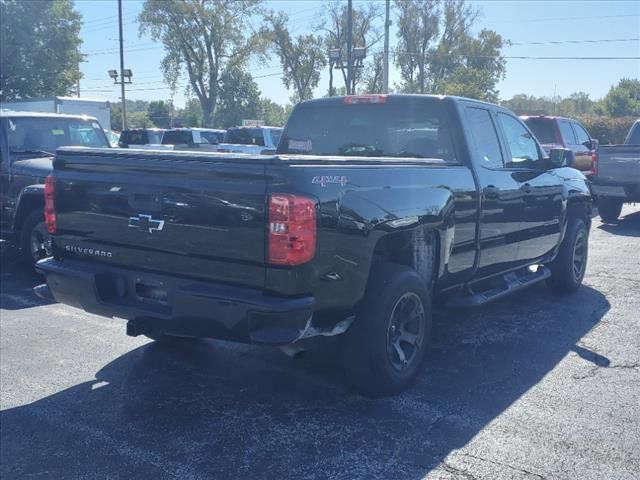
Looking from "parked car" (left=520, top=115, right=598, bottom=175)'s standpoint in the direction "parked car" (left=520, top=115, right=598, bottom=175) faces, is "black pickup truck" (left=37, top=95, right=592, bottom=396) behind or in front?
behind

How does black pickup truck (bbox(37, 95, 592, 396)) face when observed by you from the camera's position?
facing away from the viewer and to the right of the viewer

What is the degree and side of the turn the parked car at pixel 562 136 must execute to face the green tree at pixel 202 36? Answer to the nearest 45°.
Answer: approximately 90° to its left

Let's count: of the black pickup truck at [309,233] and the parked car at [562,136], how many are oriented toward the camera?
0

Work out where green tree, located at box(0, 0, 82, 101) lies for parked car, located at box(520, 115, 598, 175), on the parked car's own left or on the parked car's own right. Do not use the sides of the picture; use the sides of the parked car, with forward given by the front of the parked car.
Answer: on the parked car's own left

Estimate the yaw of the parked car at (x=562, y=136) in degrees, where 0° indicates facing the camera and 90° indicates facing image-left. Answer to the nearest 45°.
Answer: approximately 225°

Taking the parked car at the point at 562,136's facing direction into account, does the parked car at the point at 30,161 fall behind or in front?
behind

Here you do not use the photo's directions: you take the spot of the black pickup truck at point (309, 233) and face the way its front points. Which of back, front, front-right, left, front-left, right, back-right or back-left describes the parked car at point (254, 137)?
front-left

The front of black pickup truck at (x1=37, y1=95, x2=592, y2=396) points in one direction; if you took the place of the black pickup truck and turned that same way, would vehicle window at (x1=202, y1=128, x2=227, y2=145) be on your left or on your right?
on your left
